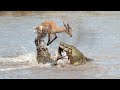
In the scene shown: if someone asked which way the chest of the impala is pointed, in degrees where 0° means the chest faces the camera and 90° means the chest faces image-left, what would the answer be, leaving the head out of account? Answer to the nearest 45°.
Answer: approximately 270°
